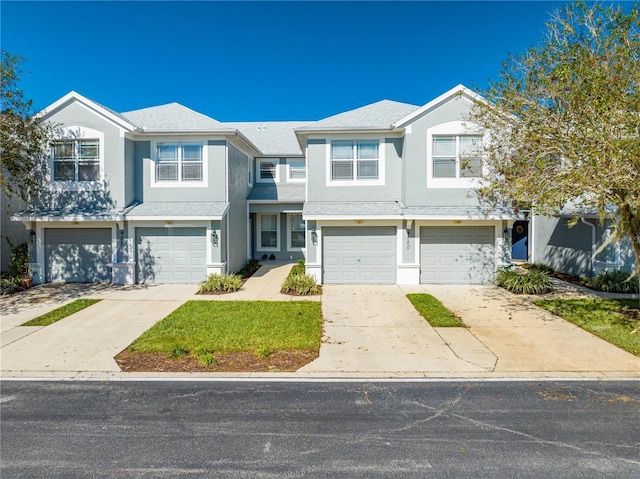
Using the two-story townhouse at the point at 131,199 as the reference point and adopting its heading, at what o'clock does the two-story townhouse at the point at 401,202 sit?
the two-story townhouse at the point at 401,202 is roughly at 10 o'clock from the two-story townhouse at the point at 131,199.

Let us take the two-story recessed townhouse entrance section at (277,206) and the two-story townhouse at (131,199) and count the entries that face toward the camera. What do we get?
2

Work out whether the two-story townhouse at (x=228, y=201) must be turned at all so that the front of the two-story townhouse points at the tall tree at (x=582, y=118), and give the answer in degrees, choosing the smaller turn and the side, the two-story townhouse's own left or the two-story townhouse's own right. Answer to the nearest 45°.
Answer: approximately 45° to the two-story townhouse's own left

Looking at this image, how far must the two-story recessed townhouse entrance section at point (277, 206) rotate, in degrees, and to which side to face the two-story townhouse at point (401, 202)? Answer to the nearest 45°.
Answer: approximately 45° to its left

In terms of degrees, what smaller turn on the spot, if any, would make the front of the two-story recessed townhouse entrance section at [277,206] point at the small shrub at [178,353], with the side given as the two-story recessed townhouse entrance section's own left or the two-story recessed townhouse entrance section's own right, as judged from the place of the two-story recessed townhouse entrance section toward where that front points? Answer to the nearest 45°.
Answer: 0° — it already faces it

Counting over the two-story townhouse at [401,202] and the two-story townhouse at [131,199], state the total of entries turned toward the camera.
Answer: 2

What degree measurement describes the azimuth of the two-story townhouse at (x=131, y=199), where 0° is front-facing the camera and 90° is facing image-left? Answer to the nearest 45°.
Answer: approximately 0°

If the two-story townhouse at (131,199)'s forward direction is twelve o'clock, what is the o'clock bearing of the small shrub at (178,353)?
The small shrub is roughly at 12 o'clock from the two-story townhouse.

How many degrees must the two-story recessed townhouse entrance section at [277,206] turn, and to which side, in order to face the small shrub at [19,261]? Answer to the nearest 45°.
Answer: approximately 45° to its right

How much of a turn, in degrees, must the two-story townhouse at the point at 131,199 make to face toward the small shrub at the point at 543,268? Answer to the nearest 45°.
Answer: approximately 90° to its left

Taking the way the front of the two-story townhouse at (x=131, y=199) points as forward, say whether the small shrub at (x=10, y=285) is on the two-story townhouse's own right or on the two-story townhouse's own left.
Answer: on the two-story townhouse's own right
